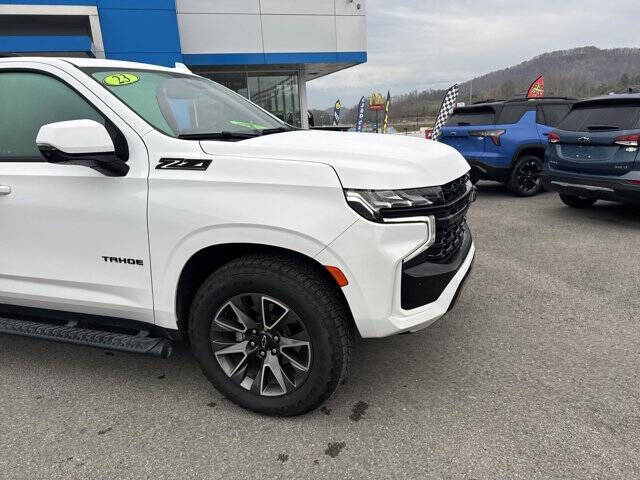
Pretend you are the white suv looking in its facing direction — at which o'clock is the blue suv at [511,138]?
The blue suv is roughly at 9 o'clock from the white suv.

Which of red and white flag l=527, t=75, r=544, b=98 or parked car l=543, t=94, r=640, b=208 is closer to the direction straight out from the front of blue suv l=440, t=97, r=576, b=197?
the red and white flag

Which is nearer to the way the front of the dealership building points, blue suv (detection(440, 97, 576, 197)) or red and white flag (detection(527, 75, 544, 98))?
the blue suv

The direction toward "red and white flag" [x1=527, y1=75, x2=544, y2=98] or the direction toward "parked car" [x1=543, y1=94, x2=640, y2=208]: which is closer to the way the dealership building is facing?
the parked car

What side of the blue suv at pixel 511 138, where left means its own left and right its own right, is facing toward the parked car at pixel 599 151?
right

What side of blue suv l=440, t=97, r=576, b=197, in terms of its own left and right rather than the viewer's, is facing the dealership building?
left

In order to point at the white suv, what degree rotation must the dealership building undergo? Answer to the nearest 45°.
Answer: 0° — it already faces it

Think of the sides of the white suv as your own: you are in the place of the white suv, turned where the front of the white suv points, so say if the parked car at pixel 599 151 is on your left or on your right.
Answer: on your left

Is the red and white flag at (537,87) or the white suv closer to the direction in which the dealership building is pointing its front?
the white suv

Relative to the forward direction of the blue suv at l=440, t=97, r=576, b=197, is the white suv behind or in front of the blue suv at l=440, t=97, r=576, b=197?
behind

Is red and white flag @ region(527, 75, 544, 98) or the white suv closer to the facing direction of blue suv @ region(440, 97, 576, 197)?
the red and white flag

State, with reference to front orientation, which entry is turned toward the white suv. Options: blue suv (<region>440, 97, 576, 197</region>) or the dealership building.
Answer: the dealership building

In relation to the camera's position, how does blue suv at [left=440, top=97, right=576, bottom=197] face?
facing away from the viewer and to the right of the viewer

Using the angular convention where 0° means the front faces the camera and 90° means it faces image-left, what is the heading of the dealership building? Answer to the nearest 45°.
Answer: approximately 0°
